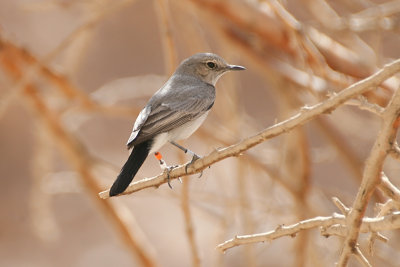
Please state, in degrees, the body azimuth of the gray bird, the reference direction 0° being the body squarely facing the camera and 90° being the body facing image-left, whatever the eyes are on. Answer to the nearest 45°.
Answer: approximately 270°

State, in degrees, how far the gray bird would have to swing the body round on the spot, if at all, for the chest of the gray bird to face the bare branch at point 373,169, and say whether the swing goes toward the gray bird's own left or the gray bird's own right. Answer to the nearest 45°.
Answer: approximately 45° to the gray bird's own right
